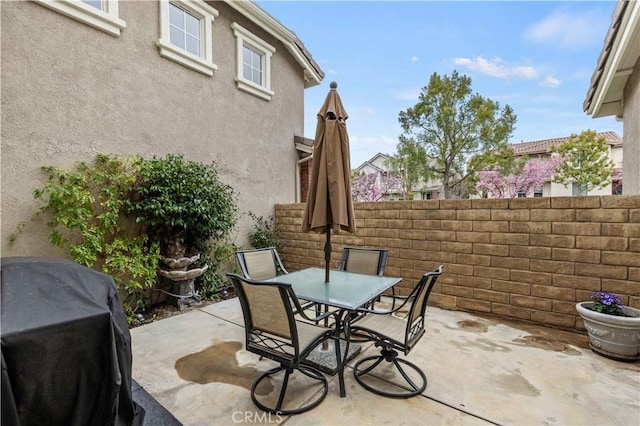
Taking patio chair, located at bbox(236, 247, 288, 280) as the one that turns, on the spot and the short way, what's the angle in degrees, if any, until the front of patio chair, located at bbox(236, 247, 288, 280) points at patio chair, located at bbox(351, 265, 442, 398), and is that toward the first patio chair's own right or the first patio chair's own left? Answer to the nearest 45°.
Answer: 0° — it already faces it

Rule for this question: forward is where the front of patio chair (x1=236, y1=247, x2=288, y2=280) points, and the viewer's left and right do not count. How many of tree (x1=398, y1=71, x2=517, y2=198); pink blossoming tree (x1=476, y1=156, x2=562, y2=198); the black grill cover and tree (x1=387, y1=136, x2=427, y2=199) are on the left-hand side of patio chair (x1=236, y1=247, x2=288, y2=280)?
3

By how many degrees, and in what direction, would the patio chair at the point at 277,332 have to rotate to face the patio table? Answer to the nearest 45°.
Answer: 0° — it already faces it

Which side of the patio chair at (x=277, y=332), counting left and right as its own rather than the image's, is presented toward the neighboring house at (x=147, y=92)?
left

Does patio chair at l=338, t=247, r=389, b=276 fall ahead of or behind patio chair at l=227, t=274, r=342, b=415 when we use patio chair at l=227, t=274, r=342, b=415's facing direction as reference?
ahead

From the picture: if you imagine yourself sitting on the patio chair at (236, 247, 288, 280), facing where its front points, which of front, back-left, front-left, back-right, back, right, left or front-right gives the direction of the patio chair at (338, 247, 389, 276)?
front-left

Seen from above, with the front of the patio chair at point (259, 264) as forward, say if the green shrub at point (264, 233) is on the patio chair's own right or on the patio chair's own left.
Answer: on the patio chair's own left

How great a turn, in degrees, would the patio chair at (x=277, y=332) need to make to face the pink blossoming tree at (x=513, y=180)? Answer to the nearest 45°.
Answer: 0° — it already faces it

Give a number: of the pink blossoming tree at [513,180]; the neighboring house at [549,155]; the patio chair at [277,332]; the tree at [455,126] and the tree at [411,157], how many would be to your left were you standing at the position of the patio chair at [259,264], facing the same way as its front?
4

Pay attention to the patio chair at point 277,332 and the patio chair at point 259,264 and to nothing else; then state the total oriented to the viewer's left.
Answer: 0

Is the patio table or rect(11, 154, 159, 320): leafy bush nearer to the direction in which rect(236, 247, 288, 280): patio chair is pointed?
the patio table

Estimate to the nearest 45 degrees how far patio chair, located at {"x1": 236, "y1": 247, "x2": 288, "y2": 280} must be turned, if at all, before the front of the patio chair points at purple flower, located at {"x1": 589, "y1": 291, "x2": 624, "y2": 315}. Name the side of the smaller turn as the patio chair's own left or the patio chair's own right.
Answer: approximately 45° to the patio chair's own left

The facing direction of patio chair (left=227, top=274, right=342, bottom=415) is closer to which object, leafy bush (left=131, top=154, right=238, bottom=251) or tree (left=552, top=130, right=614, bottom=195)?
the tree

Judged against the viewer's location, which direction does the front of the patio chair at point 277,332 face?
facing away from the viewer and to the right of the viewer

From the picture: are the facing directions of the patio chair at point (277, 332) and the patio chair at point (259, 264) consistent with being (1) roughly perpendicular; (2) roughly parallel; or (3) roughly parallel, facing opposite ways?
roughly perpendicular

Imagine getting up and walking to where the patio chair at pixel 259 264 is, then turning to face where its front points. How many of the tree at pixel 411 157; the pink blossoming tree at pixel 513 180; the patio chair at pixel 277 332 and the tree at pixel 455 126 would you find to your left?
3

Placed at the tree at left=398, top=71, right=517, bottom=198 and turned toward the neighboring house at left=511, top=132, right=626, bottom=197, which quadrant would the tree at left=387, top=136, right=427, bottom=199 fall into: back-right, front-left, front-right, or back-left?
back-left
